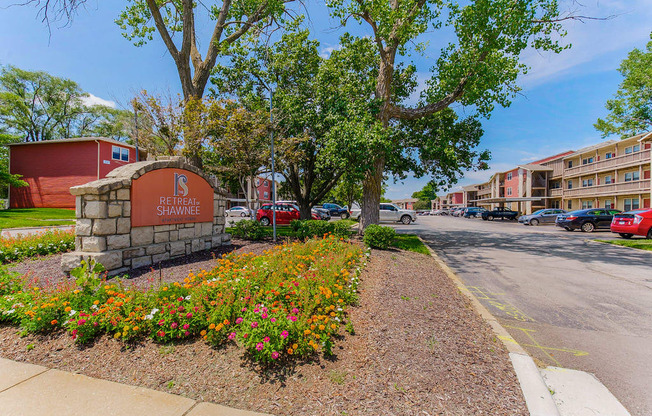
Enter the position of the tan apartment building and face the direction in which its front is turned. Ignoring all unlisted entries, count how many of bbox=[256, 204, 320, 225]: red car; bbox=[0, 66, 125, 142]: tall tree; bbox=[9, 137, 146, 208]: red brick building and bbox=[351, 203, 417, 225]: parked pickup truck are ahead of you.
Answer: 4

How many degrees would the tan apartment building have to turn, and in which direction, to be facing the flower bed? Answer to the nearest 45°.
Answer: approximately 45° to its left

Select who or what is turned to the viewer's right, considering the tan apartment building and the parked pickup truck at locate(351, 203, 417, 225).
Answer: the parked pickup truck

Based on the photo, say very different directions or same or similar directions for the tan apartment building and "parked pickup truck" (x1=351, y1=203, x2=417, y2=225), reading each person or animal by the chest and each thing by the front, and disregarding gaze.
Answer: very different directions

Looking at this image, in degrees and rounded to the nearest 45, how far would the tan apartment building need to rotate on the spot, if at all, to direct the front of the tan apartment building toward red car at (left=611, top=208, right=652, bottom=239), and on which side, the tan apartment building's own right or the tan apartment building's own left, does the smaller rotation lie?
approximately 45° to the tan apartment building's own left

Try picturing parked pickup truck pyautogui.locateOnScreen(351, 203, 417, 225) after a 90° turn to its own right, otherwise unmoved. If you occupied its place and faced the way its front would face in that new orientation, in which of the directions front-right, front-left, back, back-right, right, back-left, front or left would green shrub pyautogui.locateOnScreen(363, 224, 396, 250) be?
front

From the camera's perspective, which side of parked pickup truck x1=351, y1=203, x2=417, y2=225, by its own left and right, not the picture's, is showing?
right

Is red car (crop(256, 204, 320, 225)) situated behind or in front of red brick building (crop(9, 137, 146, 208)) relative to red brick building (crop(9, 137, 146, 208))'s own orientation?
in front

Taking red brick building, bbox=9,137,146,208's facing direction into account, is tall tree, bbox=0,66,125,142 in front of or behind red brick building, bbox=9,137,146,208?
behind

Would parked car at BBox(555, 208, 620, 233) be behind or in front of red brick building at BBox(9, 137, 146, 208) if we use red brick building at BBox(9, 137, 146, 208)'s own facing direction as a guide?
in front

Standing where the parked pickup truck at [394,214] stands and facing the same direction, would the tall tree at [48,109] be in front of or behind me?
behind

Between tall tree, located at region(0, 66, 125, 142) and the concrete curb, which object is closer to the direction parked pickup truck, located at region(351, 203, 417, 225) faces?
the concrete curb

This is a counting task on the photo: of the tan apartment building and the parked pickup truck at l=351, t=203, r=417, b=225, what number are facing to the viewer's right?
1

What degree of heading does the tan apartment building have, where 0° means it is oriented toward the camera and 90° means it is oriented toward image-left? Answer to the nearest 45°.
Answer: approximately 45°
